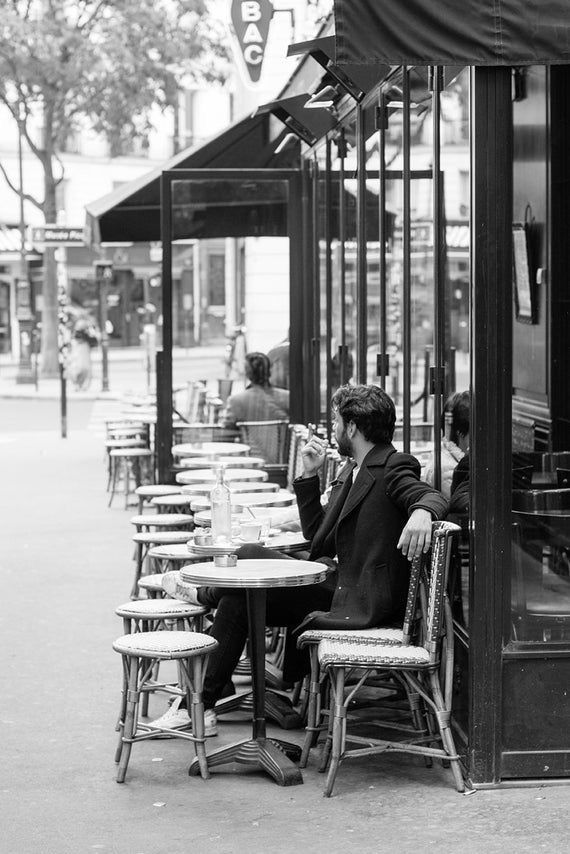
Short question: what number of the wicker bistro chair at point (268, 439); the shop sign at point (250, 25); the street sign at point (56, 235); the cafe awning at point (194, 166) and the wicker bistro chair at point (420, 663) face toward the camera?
2

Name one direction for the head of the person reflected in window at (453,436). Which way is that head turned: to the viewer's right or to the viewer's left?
to the viewer's left

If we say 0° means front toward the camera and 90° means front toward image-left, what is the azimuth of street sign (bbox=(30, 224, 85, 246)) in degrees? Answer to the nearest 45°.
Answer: approximately 0°

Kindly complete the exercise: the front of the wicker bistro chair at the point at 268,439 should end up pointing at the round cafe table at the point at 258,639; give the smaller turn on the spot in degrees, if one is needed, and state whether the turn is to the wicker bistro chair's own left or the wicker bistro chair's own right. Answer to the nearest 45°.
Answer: approximately 180°

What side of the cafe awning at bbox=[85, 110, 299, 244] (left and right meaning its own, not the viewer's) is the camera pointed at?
left

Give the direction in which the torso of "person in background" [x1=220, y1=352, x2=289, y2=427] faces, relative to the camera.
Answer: away from the camera

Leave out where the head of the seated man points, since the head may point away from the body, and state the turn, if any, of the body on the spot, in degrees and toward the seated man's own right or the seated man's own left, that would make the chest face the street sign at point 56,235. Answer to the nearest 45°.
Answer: approximately 90° to the seated man's own right
